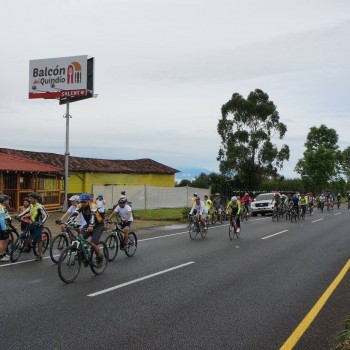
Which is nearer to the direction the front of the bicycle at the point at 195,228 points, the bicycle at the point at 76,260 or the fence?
the bicycle

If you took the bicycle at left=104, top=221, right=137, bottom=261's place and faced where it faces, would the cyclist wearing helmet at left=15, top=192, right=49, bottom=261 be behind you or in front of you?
in front

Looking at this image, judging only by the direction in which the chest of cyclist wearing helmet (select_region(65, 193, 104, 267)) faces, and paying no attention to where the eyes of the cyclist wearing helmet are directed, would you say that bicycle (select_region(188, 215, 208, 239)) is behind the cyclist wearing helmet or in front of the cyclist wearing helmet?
behind

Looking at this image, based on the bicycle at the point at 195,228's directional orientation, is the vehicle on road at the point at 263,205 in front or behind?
behind

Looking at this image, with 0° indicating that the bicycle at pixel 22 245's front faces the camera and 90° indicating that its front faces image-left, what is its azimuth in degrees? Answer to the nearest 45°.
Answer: approximately 45°

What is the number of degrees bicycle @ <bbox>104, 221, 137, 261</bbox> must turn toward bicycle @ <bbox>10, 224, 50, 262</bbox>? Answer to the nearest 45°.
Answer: approximately 45° to its right

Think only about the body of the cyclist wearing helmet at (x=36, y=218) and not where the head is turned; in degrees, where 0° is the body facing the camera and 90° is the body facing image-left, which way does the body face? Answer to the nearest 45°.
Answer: approximately 45°

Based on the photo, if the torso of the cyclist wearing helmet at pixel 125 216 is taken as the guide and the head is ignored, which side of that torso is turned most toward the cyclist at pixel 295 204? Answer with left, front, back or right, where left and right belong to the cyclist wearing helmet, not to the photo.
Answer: back

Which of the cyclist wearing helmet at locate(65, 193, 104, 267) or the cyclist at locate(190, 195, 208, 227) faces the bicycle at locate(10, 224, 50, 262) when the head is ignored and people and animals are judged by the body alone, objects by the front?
the cyclist

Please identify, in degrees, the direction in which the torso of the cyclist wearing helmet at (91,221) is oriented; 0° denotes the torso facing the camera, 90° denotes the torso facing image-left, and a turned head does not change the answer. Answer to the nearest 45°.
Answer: approximately 45°

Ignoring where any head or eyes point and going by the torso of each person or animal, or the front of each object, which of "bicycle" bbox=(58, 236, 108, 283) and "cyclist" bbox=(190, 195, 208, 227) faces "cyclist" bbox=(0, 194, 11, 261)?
"cyclist" bbox=(190, 195, 208, 227)
